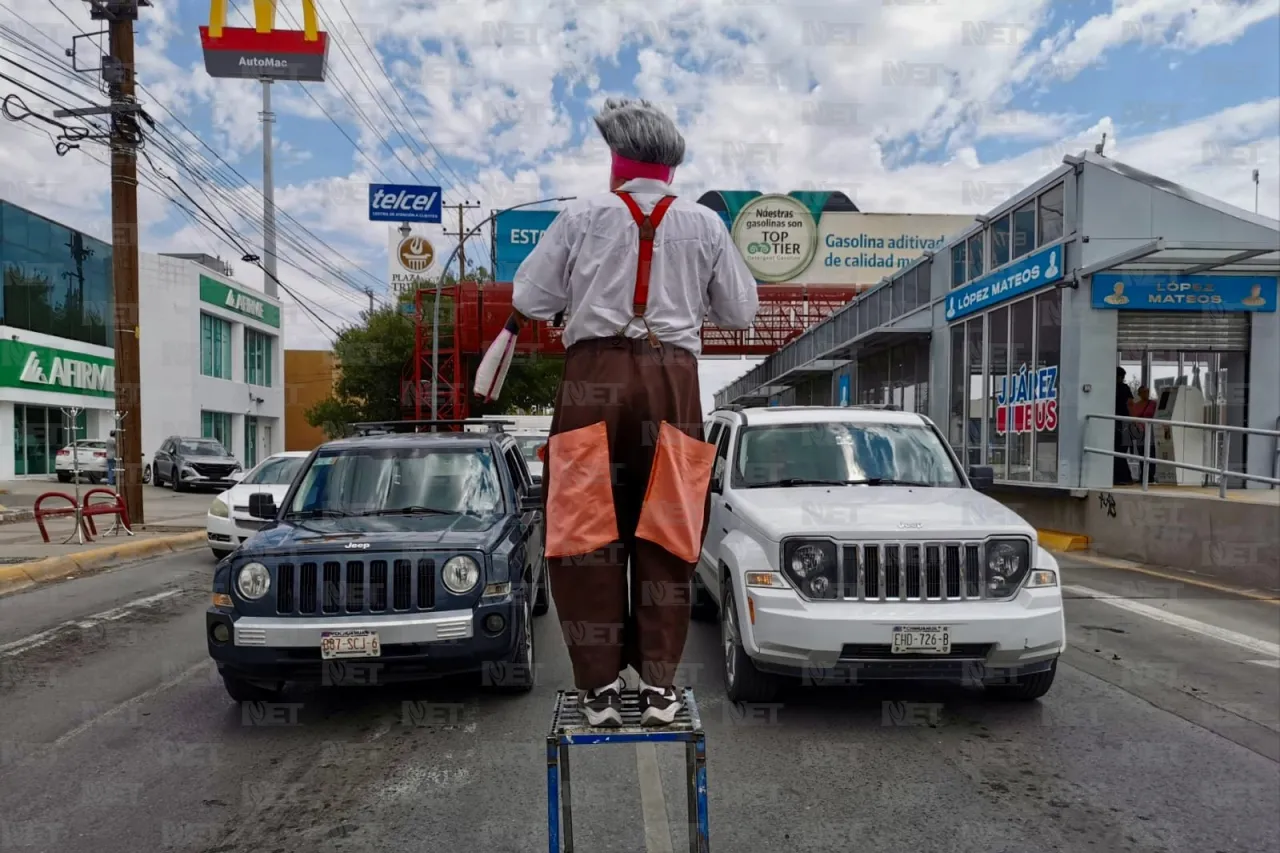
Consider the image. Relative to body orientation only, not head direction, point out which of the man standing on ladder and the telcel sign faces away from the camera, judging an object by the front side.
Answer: the man standing on ladder

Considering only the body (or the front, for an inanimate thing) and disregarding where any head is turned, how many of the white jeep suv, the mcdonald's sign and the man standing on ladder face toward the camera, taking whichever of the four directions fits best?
2

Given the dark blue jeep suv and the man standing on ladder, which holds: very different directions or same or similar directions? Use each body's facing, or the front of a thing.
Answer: very different directions

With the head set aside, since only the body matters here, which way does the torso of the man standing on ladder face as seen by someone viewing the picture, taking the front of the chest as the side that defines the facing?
away from the camera

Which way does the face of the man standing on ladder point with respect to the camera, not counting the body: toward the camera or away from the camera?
away from the camera

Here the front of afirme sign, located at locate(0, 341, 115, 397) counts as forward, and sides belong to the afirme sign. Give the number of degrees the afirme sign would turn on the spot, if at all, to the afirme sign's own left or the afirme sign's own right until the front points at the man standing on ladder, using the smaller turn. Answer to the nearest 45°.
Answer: approximately 45° to the afirme sign's own right

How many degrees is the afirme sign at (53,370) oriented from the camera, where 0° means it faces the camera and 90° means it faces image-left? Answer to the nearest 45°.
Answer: approximately 315°

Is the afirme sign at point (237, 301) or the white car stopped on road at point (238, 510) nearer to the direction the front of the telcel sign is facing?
the white car stopped on road

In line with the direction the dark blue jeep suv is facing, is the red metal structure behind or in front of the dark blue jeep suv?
behind

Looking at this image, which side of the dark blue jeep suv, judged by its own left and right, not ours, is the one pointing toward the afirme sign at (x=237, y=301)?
back

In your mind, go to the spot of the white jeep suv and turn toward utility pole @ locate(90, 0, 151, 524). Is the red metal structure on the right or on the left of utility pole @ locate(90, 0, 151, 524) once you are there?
right

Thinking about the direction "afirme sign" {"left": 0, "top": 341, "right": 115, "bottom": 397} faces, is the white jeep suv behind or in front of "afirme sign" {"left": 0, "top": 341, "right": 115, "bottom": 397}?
in front
